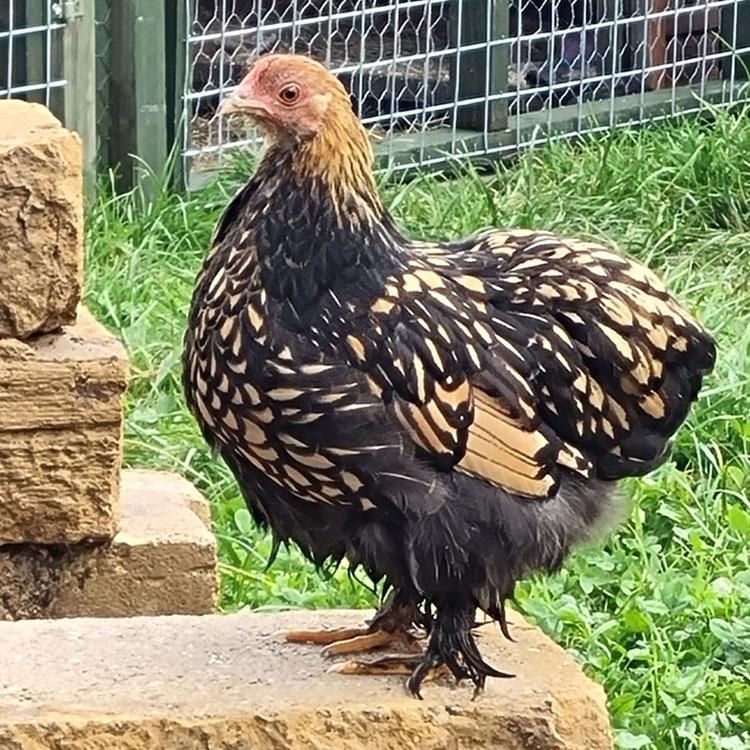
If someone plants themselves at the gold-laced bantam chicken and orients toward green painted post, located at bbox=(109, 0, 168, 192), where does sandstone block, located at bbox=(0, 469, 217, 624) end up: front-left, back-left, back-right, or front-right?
front-left

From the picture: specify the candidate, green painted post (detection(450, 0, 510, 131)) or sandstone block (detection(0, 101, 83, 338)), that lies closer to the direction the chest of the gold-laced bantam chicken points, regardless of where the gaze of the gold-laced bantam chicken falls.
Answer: the sandstone block

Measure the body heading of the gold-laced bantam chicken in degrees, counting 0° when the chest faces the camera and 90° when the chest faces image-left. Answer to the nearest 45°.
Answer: approximately 90°

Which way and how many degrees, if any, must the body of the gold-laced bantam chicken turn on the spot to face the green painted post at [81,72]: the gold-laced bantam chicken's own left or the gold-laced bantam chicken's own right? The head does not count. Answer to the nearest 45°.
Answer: approximately 90° to the gold-laced bantam chicken's own right

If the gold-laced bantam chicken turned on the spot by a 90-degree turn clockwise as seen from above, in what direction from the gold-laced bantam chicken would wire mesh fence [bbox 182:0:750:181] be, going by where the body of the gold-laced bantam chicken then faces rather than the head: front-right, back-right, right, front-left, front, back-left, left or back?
front

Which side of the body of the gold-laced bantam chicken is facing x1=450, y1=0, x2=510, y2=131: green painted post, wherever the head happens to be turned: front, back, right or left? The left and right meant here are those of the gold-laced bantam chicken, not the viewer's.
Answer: right

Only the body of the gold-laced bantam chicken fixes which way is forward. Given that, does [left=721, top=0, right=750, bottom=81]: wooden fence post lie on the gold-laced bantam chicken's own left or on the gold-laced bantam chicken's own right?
on the gold-laced bantam chicken's own right

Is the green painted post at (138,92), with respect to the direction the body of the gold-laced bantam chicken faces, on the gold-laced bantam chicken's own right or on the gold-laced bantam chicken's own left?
on the gold-laced bantam chicken's own right

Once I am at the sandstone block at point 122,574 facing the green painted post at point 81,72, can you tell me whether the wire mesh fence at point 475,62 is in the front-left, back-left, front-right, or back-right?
front-right

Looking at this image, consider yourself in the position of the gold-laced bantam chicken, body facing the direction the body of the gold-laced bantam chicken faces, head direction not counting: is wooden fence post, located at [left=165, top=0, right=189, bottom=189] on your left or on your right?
on your right
